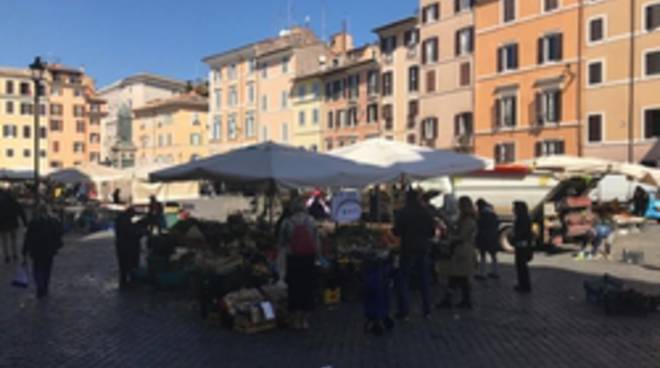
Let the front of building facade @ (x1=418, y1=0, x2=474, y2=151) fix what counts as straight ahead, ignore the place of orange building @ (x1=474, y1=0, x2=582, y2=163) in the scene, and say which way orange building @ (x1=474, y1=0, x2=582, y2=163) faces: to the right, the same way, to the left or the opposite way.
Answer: the same way

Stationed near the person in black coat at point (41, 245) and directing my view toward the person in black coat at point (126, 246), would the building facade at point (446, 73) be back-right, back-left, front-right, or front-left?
front-left

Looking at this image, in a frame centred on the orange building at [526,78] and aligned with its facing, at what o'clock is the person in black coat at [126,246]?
The person in black coat is roughly at 11 o'clock from the orange building.

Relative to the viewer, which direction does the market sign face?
toward the camera

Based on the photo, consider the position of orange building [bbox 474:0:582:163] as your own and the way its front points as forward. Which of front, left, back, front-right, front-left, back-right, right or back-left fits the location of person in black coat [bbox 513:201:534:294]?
front-left

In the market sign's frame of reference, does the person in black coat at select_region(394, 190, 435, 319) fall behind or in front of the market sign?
in front

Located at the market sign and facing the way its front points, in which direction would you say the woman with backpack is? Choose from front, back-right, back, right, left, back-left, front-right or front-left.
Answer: front

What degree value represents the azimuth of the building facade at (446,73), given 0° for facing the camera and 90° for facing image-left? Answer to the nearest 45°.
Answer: approximately 45°

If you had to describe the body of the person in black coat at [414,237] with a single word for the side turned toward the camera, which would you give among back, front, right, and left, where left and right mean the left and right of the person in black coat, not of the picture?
back

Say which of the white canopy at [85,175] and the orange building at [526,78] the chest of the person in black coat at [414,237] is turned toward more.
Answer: the orange building

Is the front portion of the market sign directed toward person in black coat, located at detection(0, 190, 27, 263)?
no

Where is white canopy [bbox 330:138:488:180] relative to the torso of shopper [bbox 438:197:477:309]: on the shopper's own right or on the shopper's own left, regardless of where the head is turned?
on the shopper's own right

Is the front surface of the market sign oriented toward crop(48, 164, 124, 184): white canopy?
no
